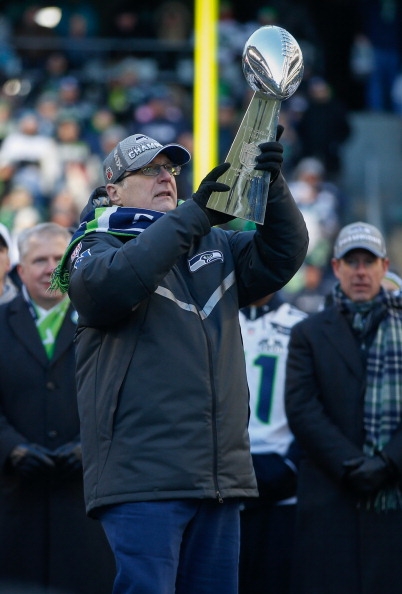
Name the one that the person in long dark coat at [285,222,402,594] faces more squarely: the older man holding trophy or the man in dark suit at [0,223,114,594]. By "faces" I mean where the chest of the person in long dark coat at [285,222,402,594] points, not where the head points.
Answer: the older man holding trophy

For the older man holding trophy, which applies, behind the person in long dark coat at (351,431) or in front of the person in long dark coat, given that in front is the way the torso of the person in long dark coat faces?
in front

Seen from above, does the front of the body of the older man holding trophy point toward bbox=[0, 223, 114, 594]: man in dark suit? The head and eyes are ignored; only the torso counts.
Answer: no

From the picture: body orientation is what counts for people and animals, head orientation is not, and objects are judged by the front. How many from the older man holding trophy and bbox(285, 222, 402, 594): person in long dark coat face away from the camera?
0

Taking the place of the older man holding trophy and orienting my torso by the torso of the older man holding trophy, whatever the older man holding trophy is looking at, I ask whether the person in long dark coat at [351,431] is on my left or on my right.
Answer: on my left

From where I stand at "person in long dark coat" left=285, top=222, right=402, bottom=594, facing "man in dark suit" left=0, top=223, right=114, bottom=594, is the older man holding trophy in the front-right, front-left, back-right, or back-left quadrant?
front-left

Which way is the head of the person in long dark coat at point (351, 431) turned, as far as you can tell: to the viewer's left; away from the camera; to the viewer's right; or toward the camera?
toward the camera

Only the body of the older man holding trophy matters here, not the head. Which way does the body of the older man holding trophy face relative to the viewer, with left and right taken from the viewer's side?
facing the viewer and to the right of the viewer

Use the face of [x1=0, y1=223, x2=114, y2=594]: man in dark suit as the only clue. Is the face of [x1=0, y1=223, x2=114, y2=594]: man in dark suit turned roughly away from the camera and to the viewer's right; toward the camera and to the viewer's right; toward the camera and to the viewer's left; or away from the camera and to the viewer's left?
toward the camera and to the viewer's right

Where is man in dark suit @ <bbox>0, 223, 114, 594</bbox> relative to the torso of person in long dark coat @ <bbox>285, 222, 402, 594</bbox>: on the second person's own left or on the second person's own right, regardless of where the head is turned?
on the second person's own right

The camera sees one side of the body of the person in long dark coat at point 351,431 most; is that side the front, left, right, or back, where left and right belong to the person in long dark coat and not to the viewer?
front
